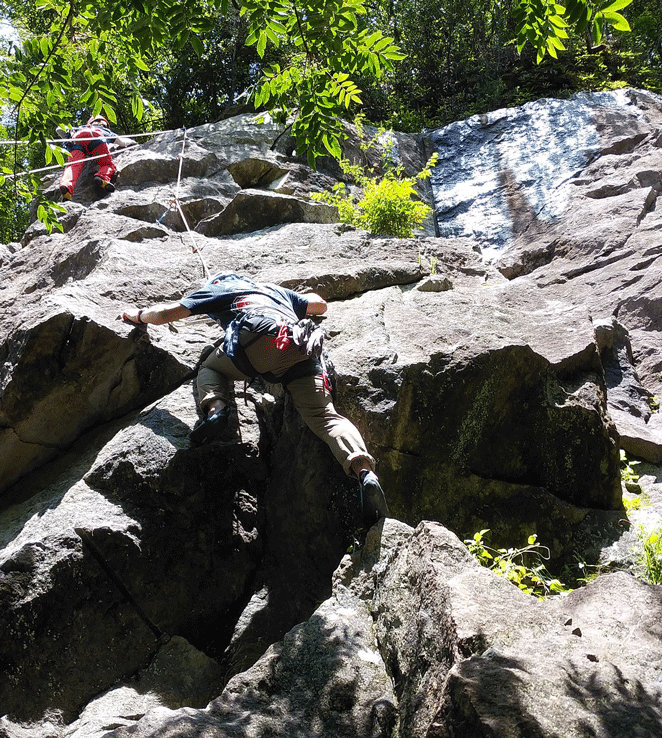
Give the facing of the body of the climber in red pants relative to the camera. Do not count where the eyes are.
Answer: away from the camera

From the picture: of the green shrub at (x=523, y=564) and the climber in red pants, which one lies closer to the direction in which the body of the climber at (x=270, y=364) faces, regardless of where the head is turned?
the climber in red pants

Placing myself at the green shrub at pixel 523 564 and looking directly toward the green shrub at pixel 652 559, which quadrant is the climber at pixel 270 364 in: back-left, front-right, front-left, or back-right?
back-left

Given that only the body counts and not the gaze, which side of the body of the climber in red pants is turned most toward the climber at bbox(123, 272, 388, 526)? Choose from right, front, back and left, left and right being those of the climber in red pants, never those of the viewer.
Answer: back

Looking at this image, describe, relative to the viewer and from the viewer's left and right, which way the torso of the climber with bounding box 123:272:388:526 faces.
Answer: facing away from the viewer

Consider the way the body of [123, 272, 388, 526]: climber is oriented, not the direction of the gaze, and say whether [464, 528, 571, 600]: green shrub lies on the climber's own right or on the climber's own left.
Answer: on the climber's own right

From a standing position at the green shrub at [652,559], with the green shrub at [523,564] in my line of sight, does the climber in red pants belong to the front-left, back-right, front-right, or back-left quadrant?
front-right

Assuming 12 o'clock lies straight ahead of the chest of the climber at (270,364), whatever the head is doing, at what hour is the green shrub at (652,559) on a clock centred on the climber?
The green shrub is roughly at 4 o'clock from the climber.

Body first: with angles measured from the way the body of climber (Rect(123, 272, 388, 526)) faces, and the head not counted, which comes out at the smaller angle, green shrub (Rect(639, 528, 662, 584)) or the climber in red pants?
the climber in red pants

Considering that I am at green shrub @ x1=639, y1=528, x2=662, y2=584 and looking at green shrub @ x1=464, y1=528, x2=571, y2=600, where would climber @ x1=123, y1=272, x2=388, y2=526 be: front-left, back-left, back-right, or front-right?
front-right

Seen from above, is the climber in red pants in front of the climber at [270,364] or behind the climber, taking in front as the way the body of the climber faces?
in front
